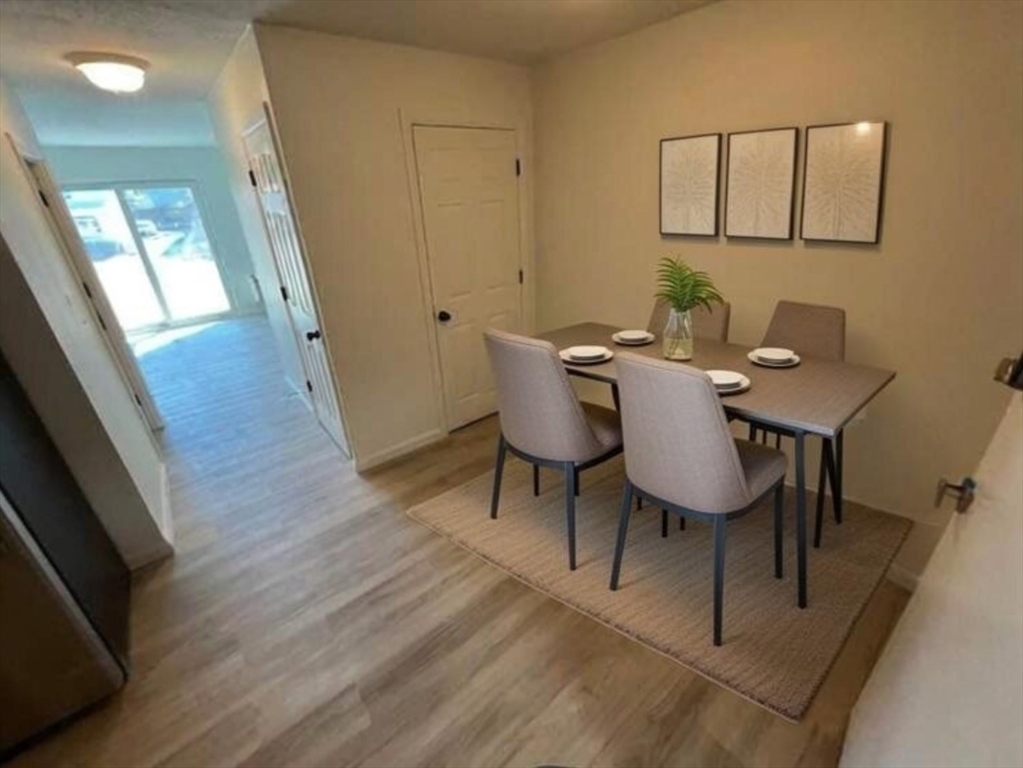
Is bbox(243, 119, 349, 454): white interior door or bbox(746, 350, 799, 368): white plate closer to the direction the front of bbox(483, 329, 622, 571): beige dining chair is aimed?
the white plate

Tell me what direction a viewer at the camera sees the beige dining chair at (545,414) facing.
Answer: facing away from the viewer and to the right of the viewer

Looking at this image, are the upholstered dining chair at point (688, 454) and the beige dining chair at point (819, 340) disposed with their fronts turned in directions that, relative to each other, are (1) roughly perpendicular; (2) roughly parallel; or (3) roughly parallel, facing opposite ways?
roughly parallel, facing opposite ways

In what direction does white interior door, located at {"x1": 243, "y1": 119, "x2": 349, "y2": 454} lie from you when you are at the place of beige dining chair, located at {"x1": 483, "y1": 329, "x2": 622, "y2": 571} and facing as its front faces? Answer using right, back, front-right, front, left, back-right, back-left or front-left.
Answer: left

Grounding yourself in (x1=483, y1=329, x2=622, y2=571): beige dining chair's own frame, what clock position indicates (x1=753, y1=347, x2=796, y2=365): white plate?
The white plate is roughly at 1 o'clock from the beige dining chair.

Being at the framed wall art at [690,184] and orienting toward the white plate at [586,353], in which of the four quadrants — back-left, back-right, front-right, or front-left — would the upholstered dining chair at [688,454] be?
front-left

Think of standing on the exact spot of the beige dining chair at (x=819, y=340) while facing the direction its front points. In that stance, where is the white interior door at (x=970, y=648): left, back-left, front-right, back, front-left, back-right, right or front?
front-left

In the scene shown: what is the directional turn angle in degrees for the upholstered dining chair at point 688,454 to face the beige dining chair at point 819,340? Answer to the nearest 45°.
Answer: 0° — it already faces it

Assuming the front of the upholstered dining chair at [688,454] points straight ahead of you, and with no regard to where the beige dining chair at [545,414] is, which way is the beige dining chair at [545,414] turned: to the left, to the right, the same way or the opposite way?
the same way

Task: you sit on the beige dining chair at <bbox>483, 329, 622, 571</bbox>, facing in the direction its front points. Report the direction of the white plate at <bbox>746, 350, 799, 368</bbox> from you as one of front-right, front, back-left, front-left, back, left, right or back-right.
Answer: front-right

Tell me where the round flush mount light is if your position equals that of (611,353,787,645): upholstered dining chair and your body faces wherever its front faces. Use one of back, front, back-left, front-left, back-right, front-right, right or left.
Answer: back-left

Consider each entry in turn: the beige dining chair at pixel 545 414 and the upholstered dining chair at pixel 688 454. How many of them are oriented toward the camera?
0

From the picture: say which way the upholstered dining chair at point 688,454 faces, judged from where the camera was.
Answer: facing away from the viewer and to the right of the viewer

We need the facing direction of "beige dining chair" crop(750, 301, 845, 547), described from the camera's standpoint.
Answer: facing the viewer and to the left of the viewer

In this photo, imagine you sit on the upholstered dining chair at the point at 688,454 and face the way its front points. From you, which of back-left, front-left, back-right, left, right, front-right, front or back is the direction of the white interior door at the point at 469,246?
left

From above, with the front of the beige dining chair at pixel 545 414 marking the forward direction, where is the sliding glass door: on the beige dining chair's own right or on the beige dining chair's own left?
on the beige dining chair's own left

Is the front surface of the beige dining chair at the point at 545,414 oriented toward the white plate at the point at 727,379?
no
